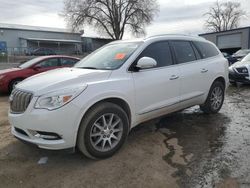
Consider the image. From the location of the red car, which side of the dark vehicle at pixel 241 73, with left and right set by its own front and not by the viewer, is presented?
front

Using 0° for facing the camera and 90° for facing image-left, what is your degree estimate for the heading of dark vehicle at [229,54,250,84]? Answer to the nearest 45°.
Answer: approximately 45°

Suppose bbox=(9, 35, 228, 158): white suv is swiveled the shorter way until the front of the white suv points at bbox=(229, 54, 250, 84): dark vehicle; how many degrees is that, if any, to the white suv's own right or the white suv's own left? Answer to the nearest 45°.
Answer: approximately 180°

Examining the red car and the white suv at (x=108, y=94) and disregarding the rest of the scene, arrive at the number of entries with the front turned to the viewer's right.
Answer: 0

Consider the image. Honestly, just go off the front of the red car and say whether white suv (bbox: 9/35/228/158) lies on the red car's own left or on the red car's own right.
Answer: on the red car's own left

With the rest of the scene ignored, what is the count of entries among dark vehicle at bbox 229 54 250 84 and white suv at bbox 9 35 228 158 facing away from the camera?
0

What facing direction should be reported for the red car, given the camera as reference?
facing the viewer and to the left of the viewer

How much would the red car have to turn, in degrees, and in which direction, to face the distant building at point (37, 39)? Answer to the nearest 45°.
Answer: approximately 135° to its right

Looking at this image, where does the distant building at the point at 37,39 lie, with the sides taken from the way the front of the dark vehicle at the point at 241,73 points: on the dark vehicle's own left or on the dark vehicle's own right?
on the dark vehicle's own right

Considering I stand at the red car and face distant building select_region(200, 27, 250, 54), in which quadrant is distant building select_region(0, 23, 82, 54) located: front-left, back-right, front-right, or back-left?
front-left

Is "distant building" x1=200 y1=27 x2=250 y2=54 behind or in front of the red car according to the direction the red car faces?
behind

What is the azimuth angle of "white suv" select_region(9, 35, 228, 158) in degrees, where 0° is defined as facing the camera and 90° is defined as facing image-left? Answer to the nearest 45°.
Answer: approximately 45°

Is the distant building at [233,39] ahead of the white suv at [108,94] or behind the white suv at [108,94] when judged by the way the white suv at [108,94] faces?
behind

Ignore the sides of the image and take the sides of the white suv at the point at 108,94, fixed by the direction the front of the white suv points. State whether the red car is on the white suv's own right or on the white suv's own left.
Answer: on the white suv's own right

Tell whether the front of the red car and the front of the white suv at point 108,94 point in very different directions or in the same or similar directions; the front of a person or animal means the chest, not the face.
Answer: same or similar directions

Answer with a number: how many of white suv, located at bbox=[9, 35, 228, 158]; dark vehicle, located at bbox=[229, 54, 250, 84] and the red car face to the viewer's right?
0
